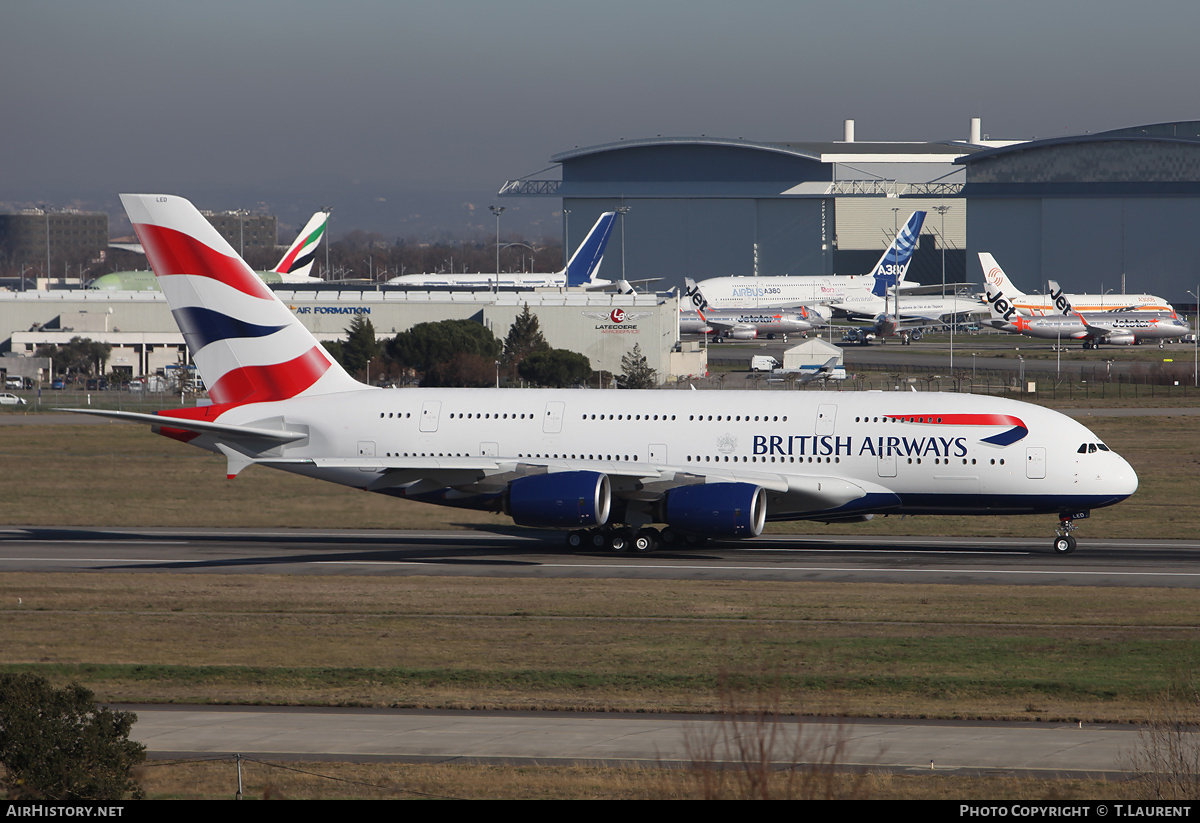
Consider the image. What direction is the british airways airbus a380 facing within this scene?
to the viewer's right

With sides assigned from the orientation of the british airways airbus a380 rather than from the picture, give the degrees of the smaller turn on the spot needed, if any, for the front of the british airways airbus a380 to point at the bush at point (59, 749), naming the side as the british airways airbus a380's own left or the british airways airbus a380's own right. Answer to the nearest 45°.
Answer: approximately 90° to the british airways airbus a380's own right
